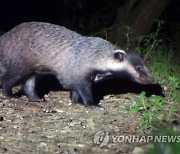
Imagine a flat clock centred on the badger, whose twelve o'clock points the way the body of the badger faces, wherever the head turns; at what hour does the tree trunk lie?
The tree trunk is roughly at 10 o'clock from the badger.

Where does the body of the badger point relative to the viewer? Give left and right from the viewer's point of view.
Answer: facing to the right of the viewer
